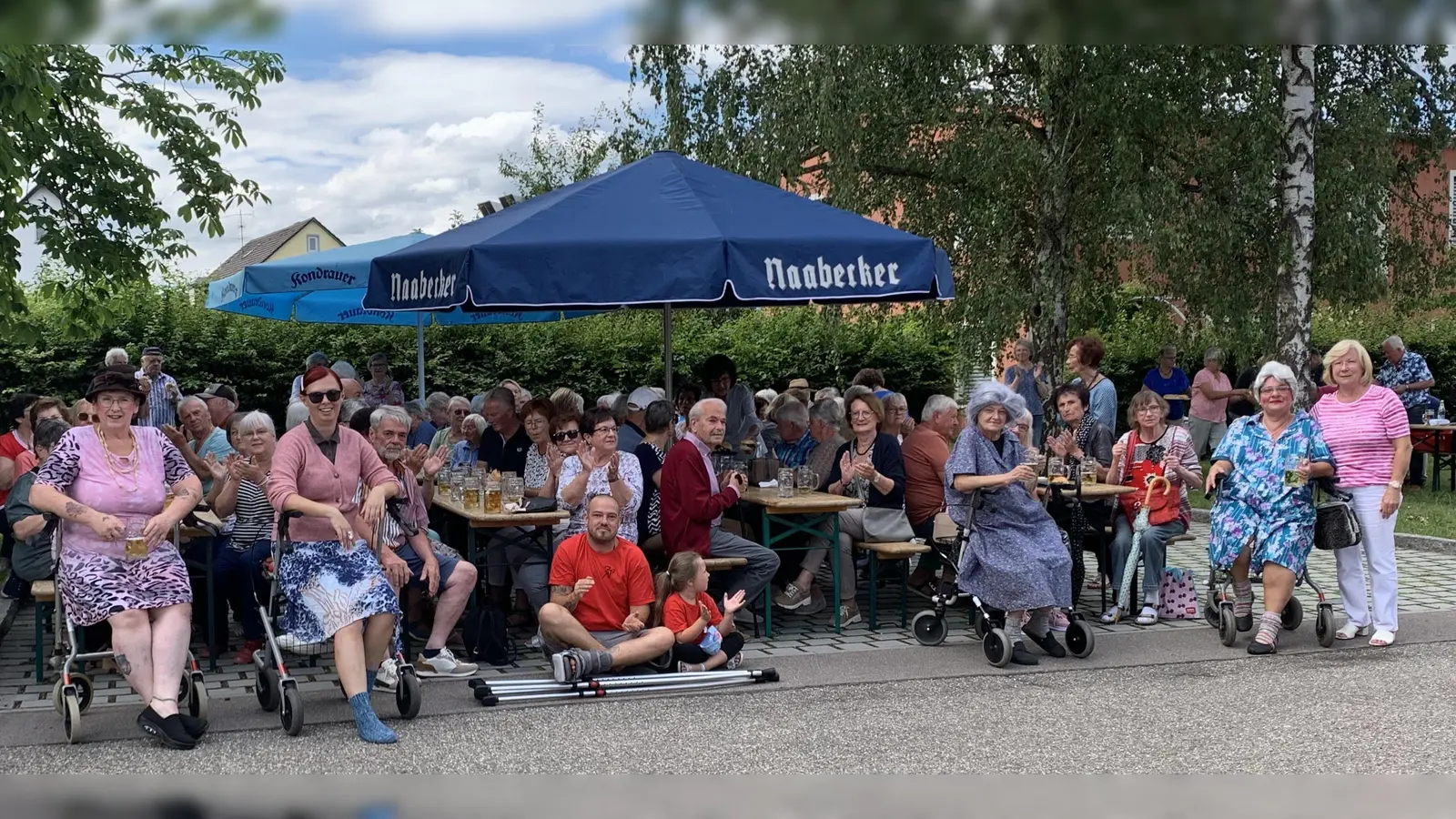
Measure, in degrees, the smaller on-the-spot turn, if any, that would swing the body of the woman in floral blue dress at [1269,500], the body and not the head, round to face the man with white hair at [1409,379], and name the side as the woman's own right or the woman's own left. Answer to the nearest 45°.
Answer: approximately 180°

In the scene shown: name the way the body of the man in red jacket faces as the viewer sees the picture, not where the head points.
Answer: to the viewer's right

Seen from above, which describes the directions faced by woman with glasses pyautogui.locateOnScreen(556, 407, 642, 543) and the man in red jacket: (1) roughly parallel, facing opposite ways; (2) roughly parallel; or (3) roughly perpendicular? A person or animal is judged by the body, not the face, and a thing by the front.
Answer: roughly perpendicular

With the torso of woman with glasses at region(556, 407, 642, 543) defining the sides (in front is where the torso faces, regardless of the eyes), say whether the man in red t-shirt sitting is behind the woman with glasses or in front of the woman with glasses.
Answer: in front

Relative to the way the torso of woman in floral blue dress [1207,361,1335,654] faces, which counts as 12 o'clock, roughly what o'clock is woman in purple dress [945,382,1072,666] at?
The woman in purple dress is roughly at 2 o'clock from the woman in floral blue dress.

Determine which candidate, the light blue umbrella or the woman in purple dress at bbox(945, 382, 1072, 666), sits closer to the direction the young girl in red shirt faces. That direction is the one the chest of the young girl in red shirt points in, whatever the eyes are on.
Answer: the woman in purple dress

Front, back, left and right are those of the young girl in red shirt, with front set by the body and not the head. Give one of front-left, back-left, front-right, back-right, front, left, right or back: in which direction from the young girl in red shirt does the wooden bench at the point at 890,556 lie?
left

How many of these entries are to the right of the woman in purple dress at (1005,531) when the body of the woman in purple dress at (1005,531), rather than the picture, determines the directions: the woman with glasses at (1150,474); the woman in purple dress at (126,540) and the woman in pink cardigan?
2

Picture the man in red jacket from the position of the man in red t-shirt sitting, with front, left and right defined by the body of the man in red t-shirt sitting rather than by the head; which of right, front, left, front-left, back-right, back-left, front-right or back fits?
back-left

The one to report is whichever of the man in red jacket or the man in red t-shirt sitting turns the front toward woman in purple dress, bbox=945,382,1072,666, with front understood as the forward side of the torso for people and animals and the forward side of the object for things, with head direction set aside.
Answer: the man in red jacket

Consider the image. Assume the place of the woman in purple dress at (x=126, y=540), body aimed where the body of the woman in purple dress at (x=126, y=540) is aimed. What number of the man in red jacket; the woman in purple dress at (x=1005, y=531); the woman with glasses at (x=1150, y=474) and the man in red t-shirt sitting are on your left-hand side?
4
